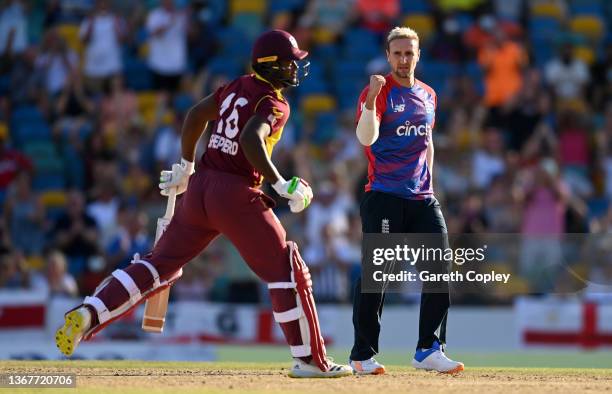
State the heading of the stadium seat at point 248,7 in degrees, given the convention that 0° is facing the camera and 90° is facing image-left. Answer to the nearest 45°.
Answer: approximately 0°

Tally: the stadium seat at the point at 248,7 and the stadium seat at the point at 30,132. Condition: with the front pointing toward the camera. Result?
2

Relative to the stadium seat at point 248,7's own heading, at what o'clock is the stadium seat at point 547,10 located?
the stadium seat at point 547,10 is roughly at 9 o'clock from the stadium seat at point 248,7.

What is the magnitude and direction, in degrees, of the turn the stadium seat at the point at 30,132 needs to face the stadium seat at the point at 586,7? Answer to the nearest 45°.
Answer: approximately 90° to its left

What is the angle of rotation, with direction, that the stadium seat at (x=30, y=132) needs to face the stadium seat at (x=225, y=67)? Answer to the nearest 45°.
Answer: approximately 90° to its left

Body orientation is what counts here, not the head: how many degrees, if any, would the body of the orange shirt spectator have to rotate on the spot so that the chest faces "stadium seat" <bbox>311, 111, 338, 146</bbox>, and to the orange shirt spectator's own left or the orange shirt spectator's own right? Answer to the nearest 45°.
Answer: approximately 90° to the orange shirt spectator's own right

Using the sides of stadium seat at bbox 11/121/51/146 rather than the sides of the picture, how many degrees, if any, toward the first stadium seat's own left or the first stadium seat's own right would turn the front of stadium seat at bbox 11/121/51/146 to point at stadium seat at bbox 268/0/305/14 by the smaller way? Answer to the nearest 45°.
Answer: approximately 90° to the first stadium seat's own left

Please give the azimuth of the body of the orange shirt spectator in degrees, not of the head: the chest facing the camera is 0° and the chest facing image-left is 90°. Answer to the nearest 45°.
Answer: approximately 0°
